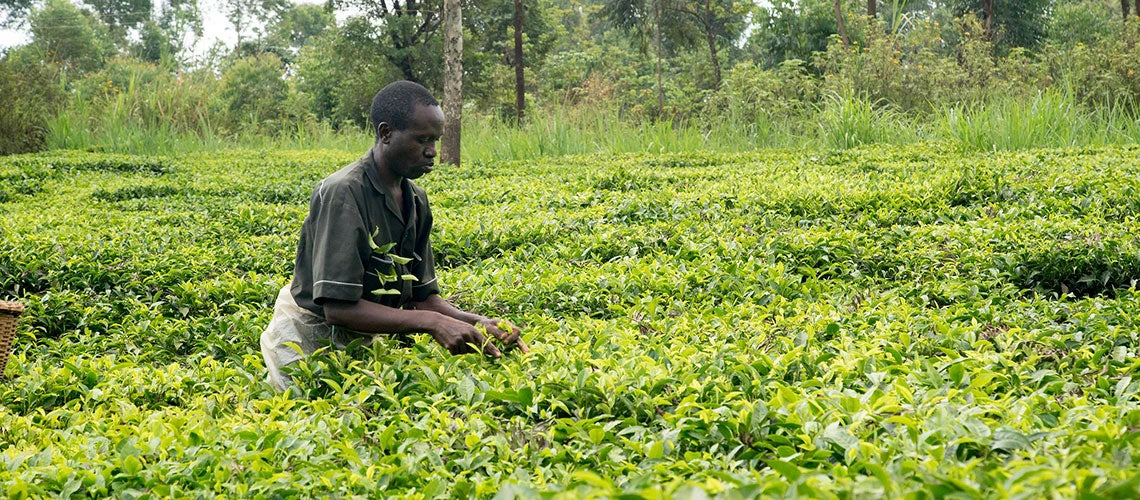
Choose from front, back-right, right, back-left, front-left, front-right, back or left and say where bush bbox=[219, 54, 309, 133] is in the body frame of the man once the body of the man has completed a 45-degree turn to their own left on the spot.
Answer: left

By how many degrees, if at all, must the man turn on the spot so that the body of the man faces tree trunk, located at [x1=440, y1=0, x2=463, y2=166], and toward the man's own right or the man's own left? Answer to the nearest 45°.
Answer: approximately 135° to the man's own left

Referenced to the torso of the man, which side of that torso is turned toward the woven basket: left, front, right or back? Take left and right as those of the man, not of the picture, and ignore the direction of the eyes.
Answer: back

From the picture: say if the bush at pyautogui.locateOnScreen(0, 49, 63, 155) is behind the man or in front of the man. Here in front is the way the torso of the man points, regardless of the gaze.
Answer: behind

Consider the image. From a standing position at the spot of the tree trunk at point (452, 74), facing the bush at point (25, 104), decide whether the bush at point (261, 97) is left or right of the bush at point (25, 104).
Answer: right

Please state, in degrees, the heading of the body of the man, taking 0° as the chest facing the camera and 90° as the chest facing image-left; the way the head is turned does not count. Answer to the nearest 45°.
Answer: approximately 315°
